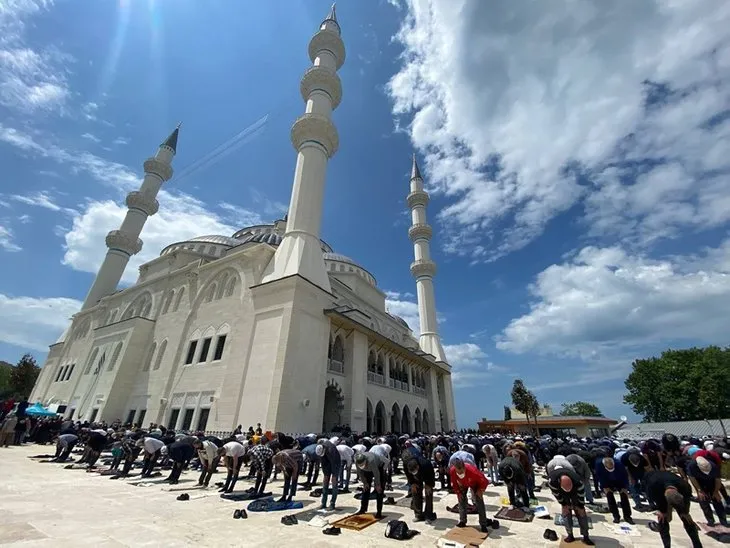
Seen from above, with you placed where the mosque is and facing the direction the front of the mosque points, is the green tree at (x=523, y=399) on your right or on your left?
on your left

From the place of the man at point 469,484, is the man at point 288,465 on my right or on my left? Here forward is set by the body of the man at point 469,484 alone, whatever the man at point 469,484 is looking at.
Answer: on my right

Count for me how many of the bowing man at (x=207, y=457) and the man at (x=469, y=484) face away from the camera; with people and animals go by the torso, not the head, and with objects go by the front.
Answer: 0

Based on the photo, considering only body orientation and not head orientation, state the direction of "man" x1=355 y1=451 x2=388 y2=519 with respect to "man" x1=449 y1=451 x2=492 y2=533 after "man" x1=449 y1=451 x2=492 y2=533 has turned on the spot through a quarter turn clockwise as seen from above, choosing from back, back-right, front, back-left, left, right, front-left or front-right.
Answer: front-left

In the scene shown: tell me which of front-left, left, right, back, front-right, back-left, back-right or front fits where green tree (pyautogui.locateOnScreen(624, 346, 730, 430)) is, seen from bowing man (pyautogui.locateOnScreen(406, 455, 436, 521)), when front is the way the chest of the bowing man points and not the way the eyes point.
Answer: back

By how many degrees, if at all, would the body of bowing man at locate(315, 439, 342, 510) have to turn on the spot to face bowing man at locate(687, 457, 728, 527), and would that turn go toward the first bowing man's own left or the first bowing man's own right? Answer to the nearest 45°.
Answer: approximately 135° to the first bowing man's own left

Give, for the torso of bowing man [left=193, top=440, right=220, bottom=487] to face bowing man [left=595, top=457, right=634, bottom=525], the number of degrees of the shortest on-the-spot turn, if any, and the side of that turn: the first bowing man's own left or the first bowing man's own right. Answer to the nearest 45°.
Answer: approximately 90° to the first bowing man's own left

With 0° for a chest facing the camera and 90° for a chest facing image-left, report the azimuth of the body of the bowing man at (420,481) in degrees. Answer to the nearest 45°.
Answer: approximately 45°
